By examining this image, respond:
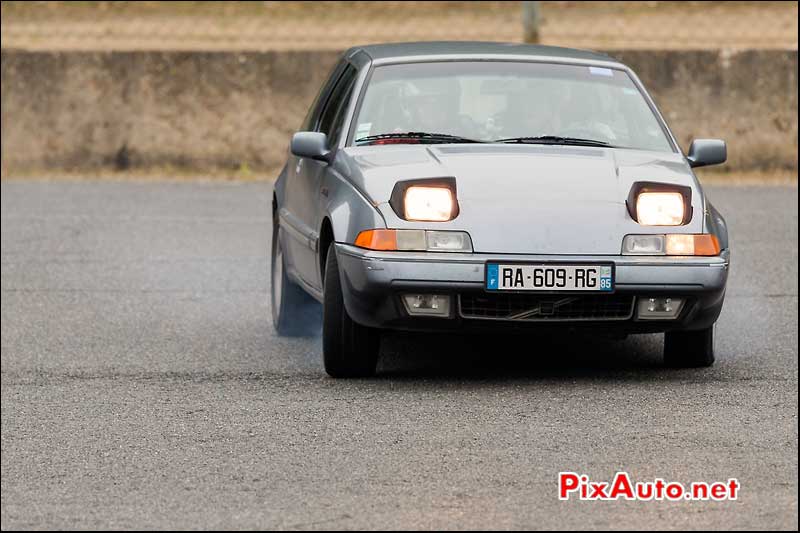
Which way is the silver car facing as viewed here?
toward the camera
